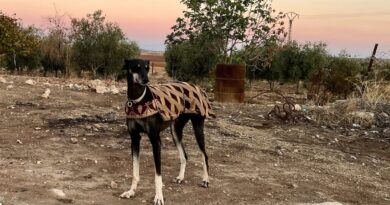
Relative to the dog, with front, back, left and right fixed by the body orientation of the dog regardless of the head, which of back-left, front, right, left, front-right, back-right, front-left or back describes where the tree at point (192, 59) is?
back-right

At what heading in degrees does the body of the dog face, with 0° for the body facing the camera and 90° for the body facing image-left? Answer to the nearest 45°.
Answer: approximately 45°

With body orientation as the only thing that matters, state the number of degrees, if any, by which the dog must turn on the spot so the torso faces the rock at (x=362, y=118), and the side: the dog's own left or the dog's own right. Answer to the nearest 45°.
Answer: approximately 180°

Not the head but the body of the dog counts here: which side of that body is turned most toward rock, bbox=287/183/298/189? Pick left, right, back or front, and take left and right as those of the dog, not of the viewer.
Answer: back

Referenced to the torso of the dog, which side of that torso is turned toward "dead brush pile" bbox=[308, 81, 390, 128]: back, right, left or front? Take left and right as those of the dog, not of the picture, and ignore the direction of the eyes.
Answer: back

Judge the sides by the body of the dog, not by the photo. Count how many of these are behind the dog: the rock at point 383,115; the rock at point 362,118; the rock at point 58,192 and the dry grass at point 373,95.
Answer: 3

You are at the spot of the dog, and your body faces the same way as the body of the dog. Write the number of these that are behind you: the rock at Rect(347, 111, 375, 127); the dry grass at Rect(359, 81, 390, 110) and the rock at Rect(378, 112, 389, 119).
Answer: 3

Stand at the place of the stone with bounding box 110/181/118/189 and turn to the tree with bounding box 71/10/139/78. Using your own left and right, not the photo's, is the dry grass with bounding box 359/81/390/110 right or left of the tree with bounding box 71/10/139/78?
right

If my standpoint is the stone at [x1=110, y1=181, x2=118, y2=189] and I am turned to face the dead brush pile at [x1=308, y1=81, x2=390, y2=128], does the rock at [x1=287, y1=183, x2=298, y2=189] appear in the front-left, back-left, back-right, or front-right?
front-right
